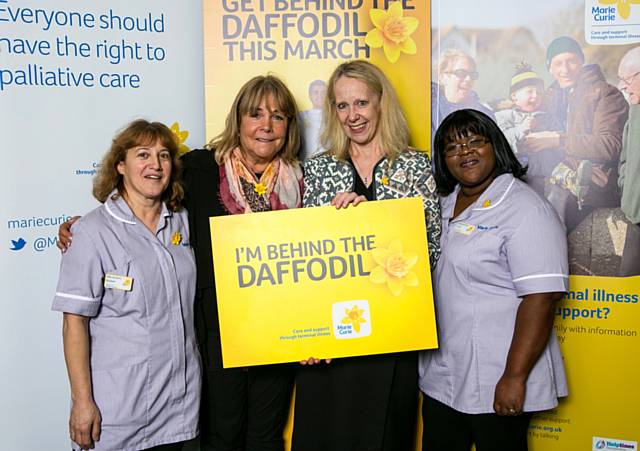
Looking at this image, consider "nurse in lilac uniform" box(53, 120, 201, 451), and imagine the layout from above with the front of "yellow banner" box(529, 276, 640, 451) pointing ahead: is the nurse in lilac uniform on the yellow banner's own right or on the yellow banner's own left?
on the yellow banner's own right

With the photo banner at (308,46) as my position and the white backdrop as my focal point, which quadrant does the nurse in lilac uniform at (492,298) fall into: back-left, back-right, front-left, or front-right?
back-left

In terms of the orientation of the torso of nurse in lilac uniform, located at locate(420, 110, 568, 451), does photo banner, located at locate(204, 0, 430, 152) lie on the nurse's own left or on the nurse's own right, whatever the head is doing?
on the nurse's own right

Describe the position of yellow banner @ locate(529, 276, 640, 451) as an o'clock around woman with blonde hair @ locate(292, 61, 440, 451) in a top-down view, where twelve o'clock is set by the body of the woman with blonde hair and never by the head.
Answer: The yellow banner is roughly at 8 o'clock from the woman with blonde hair.

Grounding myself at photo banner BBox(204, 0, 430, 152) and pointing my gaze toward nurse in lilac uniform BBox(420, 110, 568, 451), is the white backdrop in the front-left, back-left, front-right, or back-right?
back-right

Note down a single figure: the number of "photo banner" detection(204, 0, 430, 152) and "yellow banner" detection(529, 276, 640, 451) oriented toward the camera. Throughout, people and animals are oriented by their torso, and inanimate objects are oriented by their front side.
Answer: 2
